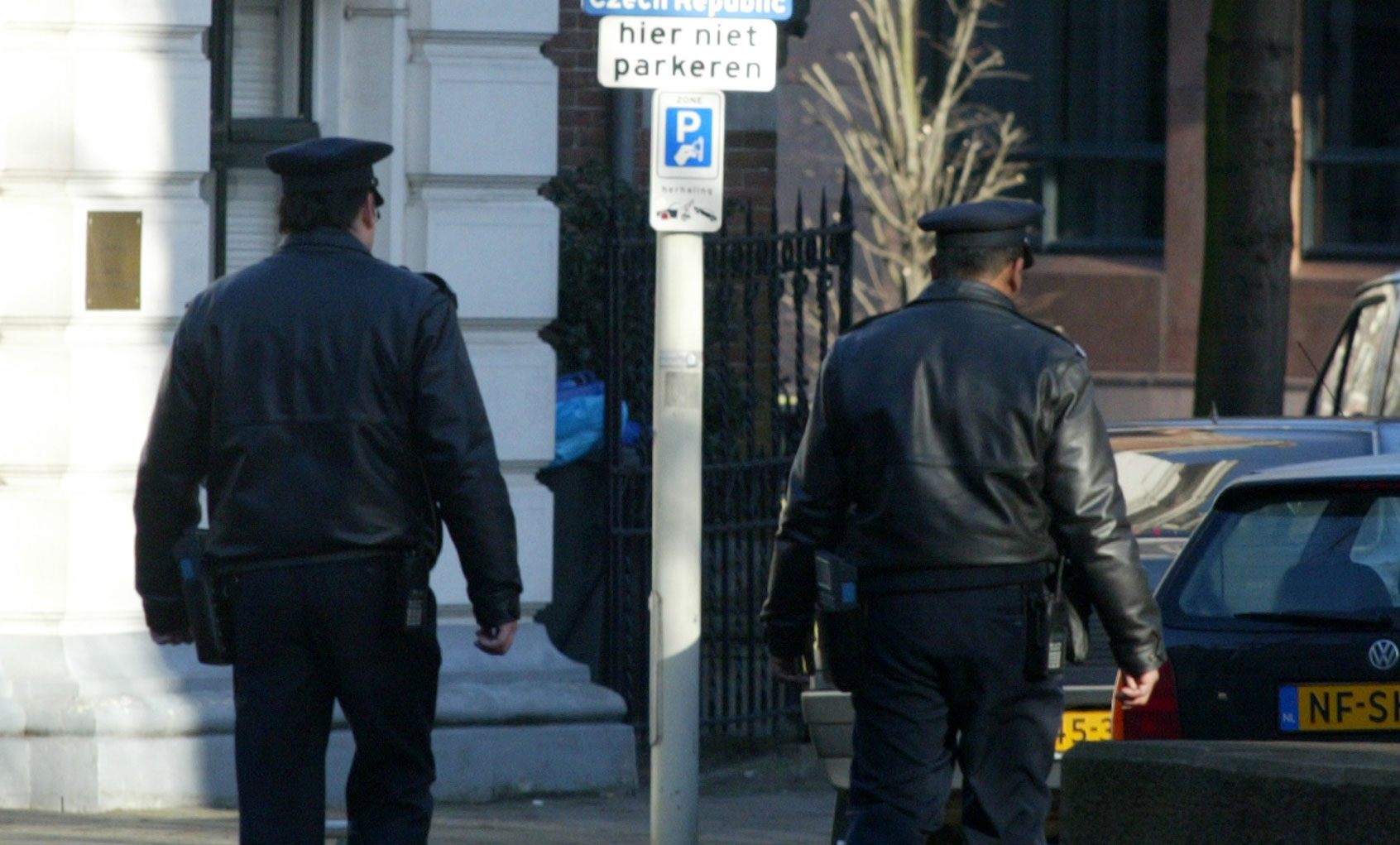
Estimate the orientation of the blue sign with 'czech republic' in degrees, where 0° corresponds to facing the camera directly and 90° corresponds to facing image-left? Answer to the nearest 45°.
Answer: approximately 0°

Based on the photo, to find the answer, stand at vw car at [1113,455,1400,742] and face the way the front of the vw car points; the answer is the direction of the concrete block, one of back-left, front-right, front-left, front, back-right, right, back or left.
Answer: back

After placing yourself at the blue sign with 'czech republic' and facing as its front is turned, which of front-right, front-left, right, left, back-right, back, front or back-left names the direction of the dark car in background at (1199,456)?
back-left

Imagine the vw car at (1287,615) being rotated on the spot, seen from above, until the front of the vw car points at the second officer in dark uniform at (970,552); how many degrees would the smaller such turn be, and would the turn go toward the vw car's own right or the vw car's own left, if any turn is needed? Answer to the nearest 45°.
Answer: approximately 135° to the vw car's own left

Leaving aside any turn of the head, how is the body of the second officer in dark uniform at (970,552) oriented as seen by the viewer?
away from the camera

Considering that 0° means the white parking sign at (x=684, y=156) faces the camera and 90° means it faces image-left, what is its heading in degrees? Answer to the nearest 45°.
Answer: approximately 0°

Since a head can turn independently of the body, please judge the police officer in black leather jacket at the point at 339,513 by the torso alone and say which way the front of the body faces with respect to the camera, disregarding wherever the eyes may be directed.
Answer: away from the camera

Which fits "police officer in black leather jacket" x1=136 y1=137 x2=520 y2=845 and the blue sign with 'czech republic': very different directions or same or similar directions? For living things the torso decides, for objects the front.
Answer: very different directions

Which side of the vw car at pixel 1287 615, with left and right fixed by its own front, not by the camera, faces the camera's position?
back

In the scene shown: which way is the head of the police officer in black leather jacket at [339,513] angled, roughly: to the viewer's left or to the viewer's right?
to the viewer's right

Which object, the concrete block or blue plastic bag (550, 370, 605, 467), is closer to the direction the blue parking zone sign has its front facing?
the concrete block

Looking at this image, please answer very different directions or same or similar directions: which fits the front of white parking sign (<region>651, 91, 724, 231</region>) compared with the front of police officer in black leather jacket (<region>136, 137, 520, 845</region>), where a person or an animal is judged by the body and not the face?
very different directions
